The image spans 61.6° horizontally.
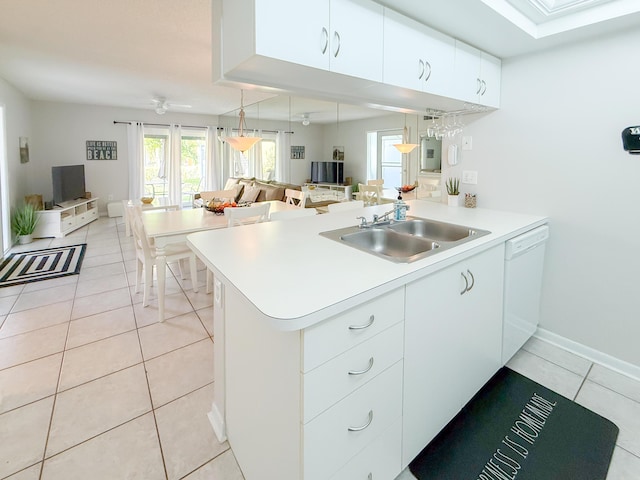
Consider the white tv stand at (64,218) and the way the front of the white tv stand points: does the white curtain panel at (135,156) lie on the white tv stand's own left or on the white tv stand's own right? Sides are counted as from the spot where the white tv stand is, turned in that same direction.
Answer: on the white tv stand's own left

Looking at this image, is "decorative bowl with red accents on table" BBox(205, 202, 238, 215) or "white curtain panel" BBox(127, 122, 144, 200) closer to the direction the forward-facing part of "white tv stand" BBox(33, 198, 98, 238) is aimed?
the decorative bowl with red accents on table

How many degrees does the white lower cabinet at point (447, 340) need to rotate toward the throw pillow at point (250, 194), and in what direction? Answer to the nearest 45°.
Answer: approximately 180°

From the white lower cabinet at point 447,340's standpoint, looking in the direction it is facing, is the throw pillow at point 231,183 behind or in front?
behind

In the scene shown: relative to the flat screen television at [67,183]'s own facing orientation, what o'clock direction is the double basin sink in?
The double basin sink is roughly at 1 o'clock from the flat screen television.

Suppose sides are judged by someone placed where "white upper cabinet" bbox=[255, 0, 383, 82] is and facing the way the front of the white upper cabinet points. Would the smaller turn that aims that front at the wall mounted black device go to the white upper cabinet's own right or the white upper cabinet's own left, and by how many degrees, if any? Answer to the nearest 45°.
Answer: approximately 45° to the white upper cabinet's own left

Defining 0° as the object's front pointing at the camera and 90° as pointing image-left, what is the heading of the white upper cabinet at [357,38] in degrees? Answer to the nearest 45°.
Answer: approximately 315°
